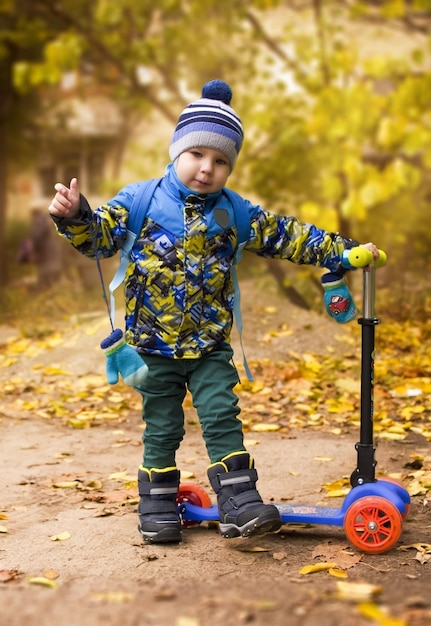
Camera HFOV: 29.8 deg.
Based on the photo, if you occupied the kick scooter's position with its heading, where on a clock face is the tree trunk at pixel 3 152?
The tree trunk is roughly at 8 o'clock from the kick scooter.

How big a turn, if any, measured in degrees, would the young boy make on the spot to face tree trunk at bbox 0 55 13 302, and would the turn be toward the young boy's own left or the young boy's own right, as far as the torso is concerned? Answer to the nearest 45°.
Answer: approximately 180°

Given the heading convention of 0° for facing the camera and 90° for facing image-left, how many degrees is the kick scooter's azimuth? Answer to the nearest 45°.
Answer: approximately 270°

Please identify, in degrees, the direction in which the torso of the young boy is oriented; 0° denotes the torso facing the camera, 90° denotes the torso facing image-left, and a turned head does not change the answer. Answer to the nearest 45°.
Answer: approximately 0°

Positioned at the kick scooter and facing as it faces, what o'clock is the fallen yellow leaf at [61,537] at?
The fallen yellow leaf is roughly at 6 o'clock from the kick scooter.
